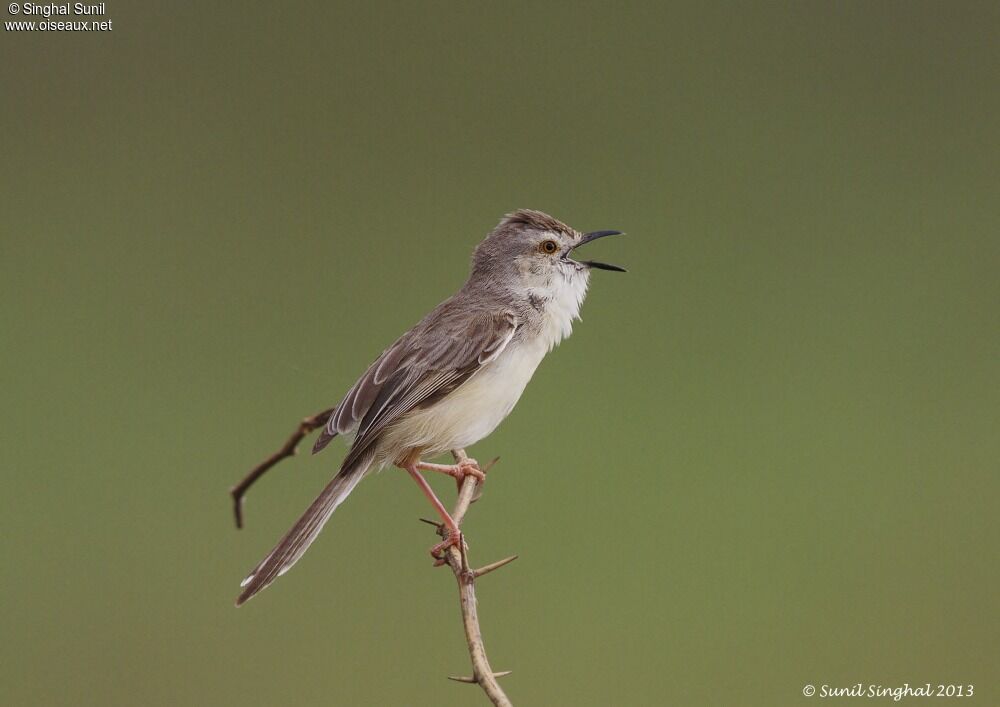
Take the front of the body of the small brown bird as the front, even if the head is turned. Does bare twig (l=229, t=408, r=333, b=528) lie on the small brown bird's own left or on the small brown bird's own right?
on the small brown bird's own right

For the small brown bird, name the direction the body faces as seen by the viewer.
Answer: to the viewer's right
